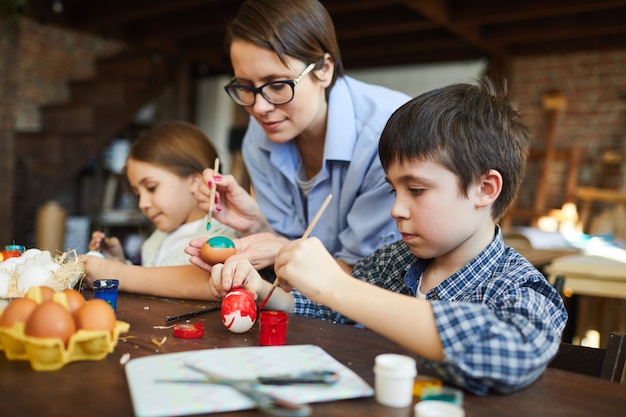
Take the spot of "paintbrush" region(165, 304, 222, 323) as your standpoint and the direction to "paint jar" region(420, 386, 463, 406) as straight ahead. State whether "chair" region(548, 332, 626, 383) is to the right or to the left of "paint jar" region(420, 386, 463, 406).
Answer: left

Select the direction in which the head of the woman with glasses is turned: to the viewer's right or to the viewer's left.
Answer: to the viewer's left

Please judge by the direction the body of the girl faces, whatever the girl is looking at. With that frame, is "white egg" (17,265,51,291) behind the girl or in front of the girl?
in front

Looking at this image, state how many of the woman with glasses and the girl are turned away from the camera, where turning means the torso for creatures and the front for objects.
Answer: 0

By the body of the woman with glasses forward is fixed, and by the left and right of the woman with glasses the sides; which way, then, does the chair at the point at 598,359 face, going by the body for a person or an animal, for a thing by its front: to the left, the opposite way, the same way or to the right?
to the right

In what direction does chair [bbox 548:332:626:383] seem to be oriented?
to the viewer's left

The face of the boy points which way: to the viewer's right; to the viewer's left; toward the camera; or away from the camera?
to the viewer's left

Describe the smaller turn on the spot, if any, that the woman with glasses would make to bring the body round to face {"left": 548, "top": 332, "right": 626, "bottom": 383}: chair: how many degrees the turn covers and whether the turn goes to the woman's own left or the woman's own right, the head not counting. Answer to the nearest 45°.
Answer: approximately 90° to the woman's own left
